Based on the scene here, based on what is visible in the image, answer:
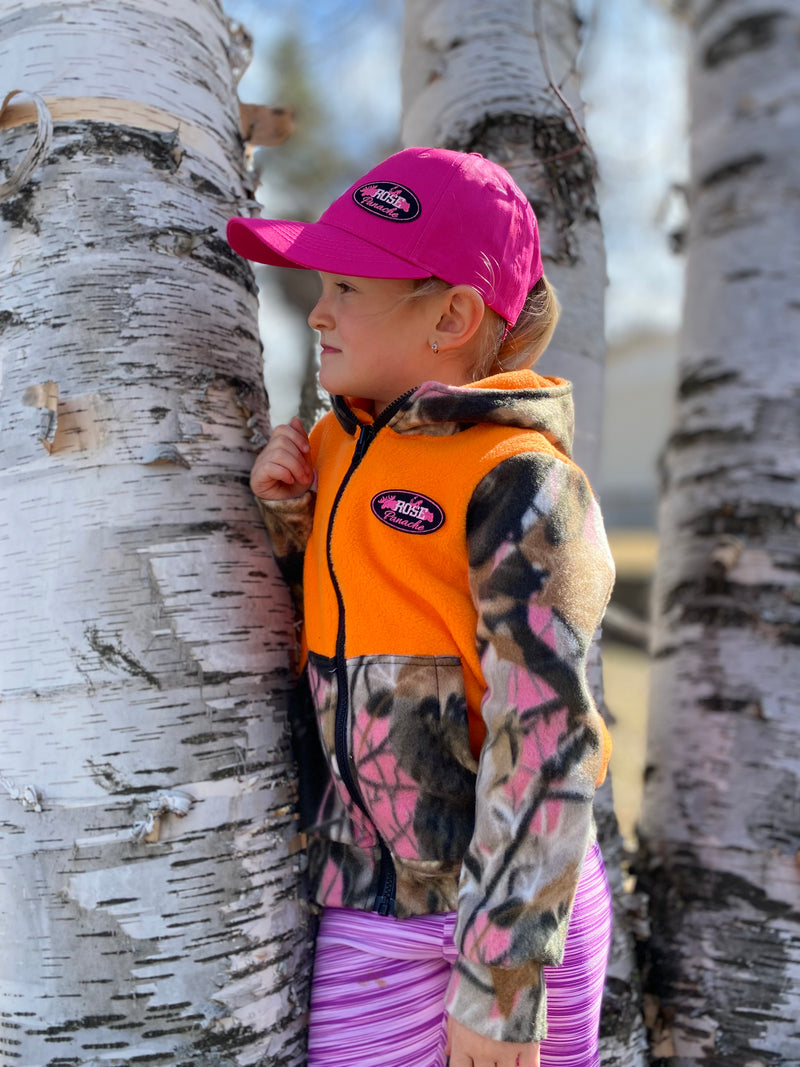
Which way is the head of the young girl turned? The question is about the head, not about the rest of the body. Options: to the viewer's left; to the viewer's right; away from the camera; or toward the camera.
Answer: to the viewer's left

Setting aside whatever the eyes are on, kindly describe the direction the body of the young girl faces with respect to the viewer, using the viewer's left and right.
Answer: facing the viewer and to the left of the viewer

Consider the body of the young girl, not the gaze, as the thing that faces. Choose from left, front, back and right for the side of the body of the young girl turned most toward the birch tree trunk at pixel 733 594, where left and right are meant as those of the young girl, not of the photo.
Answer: back
